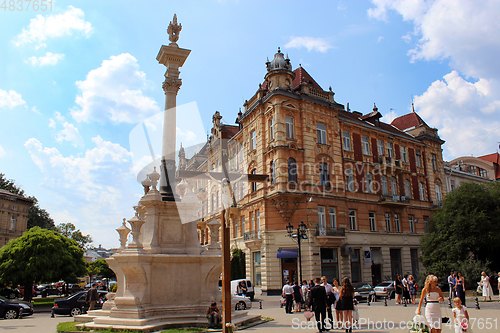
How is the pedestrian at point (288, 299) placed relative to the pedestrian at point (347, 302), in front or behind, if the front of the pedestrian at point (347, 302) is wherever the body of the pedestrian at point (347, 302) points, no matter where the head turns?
in front
